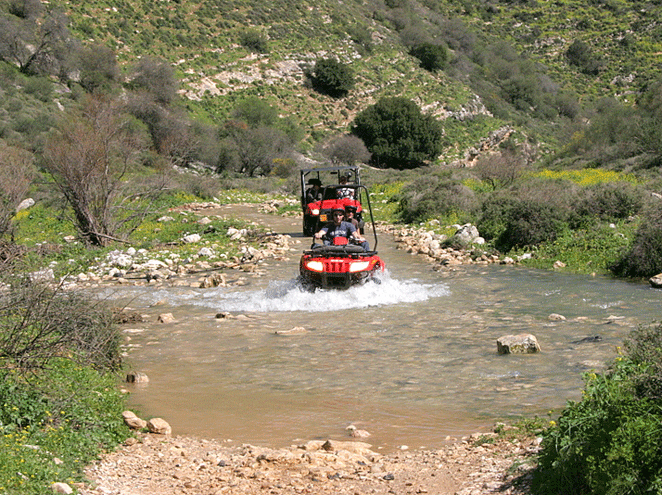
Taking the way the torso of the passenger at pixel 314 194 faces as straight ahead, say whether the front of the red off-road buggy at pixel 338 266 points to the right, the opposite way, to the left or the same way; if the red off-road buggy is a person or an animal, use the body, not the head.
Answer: the same way

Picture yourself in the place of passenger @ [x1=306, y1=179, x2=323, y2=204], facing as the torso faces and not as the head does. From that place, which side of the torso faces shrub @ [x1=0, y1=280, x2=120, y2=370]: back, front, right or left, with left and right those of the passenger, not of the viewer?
front

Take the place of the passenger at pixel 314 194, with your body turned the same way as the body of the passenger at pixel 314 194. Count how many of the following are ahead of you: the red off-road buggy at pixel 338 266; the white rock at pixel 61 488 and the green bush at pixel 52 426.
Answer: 3

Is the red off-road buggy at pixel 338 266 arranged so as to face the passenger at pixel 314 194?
no

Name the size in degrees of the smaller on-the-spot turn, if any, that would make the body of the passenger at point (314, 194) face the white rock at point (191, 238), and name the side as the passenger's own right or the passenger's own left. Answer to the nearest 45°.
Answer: approximately 90° to the passenger's own right

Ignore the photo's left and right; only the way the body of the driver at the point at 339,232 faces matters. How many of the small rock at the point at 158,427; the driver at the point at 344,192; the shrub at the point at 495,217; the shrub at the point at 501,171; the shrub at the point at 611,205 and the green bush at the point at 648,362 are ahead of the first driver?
2

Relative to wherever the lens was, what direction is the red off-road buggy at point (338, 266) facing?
facing the viewer

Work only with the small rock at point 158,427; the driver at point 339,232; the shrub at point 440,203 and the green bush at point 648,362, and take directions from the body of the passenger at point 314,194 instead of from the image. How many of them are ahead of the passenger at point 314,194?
3

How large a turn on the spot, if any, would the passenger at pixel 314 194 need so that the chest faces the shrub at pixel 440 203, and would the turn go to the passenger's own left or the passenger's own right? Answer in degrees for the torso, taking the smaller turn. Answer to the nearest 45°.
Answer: approximately 135° to the passenger's own left

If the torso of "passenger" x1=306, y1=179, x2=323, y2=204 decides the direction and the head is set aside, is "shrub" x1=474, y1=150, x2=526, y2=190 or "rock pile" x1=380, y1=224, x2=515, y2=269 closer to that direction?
the rock pile

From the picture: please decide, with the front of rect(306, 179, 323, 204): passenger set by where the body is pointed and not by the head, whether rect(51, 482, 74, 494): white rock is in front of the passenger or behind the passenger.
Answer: in front

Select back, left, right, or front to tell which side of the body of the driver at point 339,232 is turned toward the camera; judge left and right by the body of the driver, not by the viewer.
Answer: front

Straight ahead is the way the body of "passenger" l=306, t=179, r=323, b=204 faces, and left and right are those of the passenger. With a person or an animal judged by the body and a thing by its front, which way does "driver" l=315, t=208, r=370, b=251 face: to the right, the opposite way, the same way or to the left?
the same way

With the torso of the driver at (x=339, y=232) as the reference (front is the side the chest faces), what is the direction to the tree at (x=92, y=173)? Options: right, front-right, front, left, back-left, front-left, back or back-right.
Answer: back-right

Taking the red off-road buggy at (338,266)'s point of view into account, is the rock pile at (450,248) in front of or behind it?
behind

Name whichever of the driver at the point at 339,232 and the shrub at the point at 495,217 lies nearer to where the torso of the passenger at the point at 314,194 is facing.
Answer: the driver

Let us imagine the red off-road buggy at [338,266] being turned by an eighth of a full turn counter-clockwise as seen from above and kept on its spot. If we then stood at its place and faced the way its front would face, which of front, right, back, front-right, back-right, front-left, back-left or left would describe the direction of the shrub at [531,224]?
left
